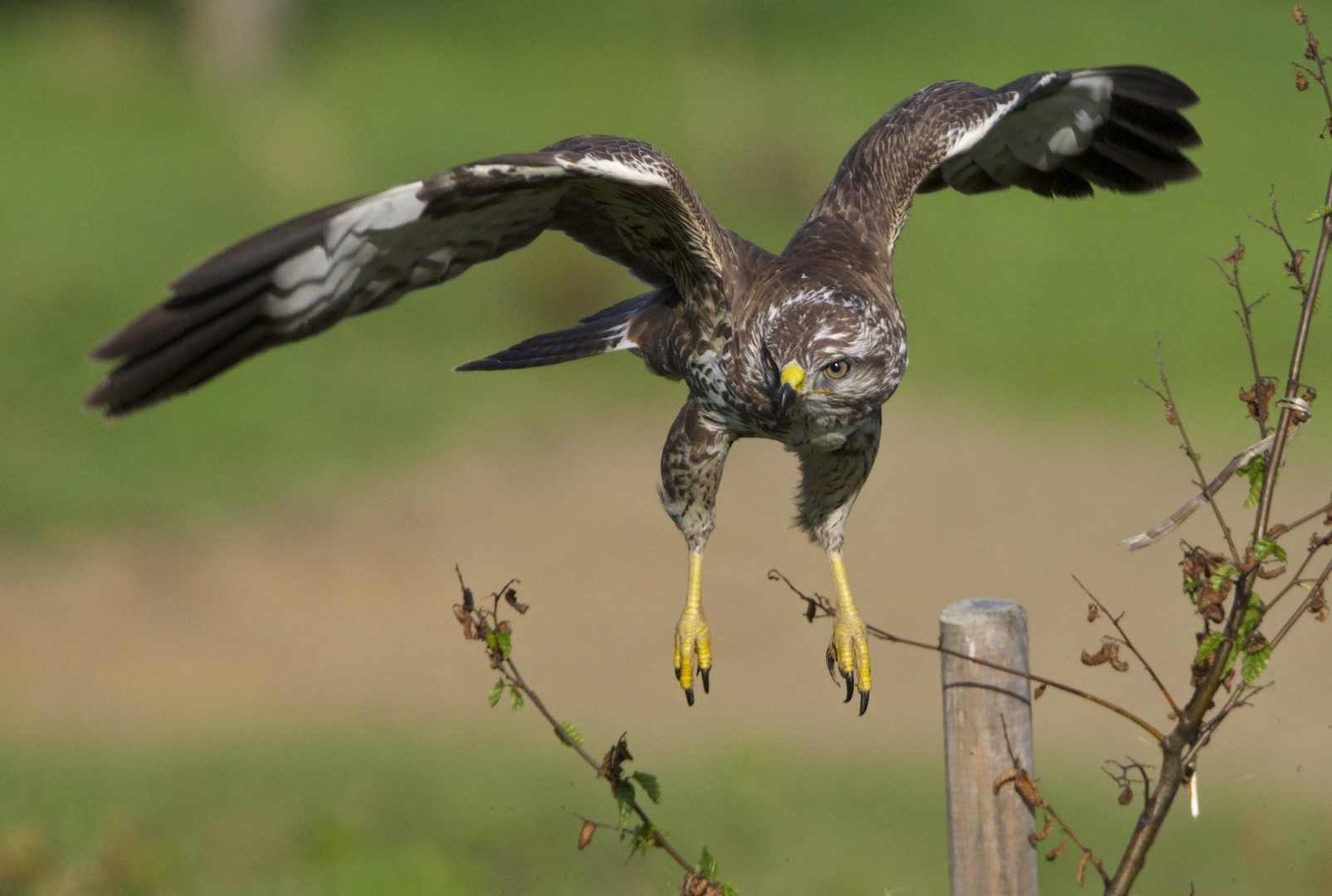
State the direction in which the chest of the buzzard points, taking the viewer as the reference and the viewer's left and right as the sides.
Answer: facing the viewer and to the right of the viewer
